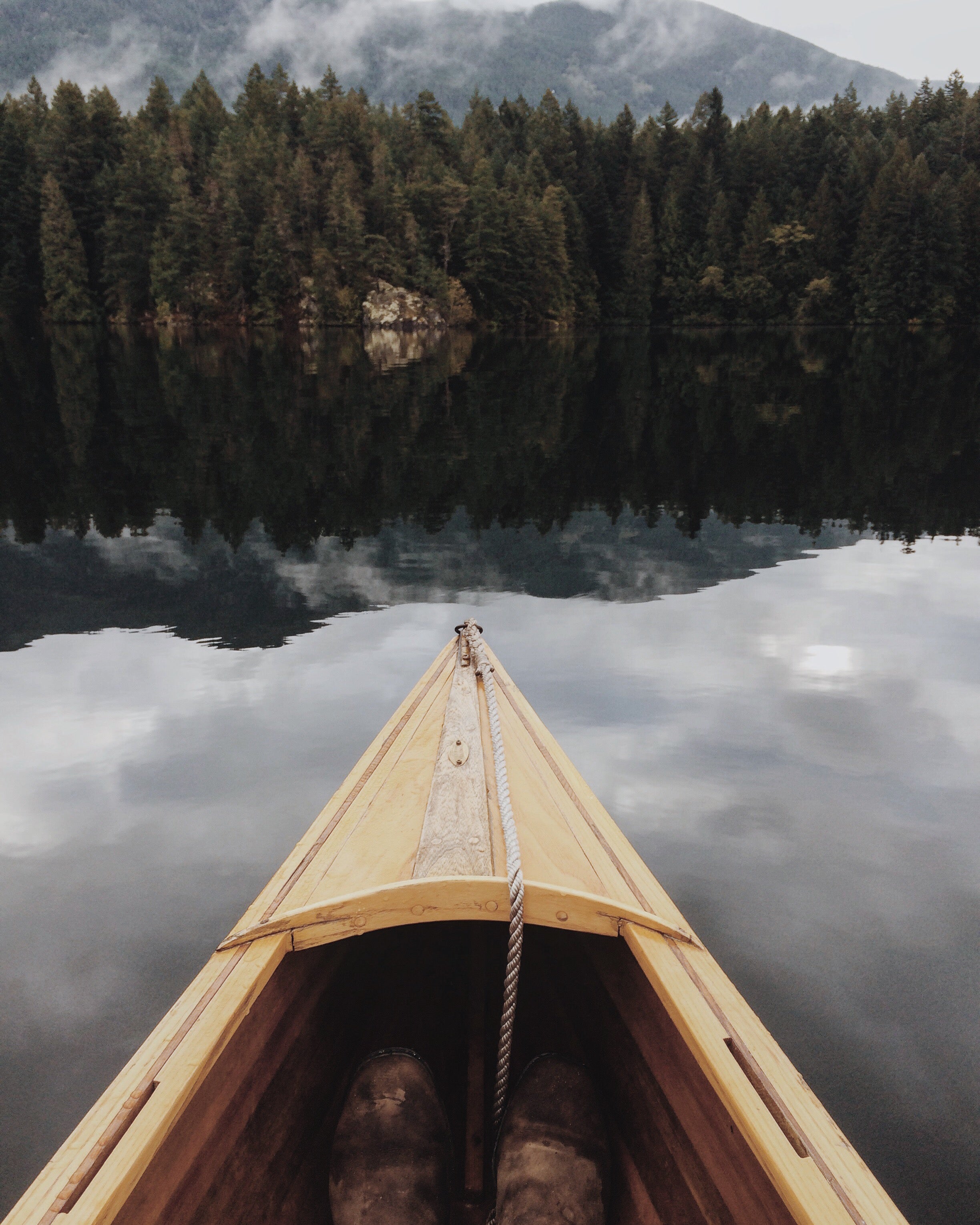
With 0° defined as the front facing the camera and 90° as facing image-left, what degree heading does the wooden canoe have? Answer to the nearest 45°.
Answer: approximately 180°
